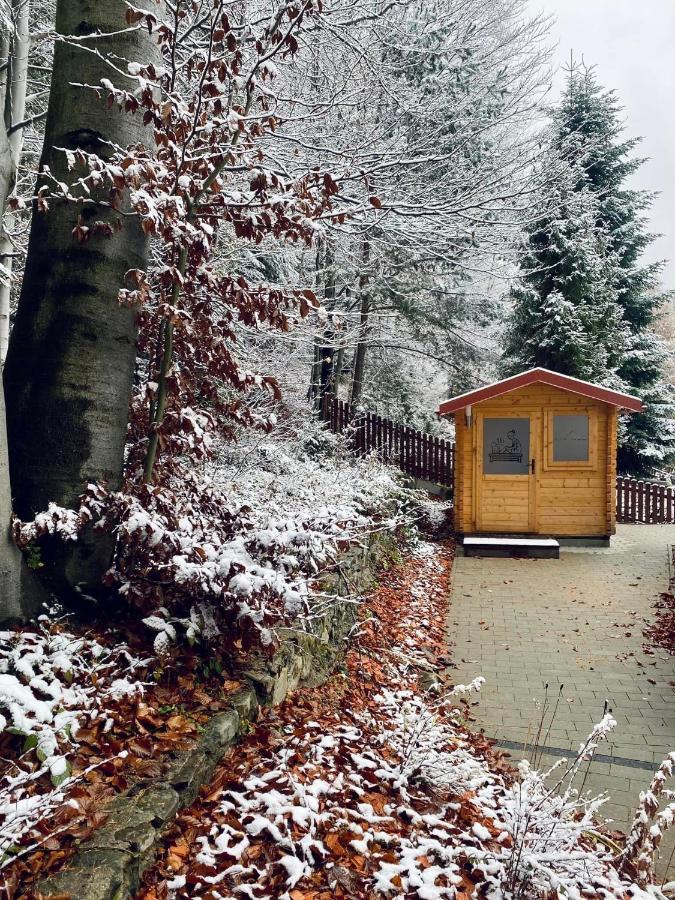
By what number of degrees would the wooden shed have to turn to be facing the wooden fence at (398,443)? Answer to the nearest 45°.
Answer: approximately 135° to its right

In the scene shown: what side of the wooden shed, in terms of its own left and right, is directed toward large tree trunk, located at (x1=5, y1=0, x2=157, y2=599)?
front

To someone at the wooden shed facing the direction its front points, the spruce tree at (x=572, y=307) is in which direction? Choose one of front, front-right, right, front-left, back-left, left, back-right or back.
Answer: back

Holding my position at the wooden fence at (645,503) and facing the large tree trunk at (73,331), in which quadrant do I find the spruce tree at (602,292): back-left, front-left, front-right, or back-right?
back-right

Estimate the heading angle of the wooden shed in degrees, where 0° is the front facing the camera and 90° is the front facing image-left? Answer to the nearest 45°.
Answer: approximately 0°

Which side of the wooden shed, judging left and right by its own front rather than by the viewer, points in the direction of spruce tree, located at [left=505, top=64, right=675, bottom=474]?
back

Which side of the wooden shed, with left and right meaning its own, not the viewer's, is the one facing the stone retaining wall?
front
